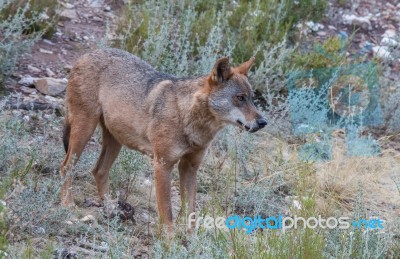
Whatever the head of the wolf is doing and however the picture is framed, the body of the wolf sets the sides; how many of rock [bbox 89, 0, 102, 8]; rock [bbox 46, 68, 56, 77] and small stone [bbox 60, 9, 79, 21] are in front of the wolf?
0

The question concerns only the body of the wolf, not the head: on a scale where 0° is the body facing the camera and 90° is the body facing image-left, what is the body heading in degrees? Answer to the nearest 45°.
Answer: approximately 315°

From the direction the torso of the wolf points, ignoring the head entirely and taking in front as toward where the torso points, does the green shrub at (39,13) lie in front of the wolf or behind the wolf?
behind

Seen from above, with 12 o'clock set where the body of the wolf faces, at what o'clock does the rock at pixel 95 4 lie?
The rock is roughly at 7 o'clock from the wolf.

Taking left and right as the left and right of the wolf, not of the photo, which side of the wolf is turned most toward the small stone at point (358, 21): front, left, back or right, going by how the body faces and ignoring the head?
left

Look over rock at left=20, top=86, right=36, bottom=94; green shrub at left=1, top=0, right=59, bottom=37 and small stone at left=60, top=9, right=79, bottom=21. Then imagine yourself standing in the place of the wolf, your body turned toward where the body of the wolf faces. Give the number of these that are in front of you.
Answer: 0

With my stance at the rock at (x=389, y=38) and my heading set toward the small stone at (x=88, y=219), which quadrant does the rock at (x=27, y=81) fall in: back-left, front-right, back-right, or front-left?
front-right

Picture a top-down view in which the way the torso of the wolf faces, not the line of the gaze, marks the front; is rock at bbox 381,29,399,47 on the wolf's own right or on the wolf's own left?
on the wolf's own left

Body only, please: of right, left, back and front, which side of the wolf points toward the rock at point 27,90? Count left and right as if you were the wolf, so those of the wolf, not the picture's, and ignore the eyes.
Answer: back

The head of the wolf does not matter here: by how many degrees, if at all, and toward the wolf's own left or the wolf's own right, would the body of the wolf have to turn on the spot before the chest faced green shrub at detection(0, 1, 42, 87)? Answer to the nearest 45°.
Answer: approximately 180°

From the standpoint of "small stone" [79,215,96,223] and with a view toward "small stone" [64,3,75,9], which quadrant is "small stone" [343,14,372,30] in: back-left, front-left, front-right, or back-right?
front-right

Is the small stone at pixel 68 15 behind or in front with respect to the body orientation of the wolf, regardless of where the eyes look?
behind

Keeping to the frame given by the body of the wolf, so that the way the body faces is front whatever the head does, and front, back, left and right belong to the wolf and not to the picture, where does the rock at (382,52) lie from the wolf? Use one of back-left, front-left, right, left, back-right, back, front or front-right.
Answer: left
